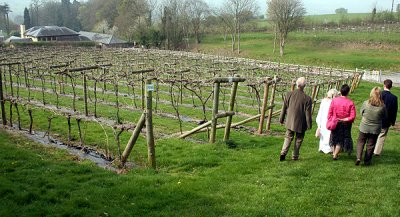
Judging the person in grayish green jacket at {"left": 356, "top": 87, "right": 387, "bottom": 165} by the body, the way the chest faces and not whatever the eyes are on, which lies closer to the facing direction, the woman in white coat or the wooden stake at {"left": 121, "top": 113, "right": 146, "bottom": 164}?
the woman in white coat

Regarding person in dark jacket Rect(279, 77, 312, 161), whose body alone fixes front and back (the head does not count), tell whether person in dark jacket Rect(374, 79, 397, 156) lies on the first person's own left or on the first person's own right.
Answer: on the first person's own right

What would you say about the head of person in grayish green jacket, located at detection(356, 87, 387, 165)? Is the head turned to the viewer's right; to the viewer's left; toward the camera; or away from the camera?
away from the camera

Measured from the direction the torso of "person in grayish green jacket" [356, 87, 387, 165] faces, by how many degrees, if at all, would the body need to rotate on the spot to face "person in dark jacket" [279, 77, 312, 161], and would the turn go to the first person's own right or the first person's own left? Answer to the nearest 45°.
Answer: approximately 90° to the first person's own left

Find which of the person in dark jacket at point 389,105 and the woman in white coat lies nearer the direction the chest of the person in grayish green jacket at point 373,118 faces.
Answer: the person in dark jacket

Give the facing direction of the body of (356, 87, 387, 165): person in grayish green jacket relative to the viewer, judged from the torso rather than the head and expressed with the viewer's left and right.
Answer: facing away from the viewer

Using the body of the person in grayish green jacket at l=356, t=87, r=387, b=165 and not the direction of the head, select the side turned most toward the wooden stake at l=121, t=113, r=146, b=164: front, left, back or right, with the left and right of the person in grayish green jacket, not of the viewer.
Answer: left

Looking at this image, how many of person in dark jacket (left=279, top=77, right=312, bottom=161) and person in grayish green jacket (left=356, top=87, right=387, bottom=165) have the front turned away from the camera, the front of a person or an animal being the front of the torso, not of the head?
2

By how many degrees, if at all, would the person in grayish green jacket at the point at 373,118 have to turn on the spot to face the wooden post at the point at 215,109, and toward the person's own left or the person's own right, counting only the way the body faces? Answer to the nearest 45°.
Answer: approximately 90° to the person's own left

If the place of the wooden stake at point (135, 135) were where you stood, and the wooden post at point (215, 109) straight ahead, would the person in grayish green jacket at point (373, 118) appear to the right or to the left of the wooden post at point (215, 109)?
right

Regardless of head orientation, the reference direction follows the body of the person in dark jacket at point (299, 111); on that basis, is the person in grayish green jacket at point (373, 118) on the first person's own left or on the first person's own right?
on the first person's own right

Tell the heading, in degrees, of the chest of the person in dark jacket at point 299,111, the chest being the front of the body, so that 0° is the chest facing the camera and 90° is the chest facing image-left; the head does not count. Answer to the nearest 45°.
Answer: approximately 180°

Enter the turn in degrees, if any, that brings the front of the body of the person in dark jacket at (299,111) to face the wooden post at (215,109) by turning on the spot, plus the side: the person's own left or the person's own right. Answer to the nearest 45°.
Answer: approximately 45° to the person's own left

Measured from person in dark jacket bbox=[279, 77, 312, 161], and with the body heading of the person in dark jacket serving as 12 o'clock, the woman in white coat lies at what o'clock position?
The woman in white coat is roughly at 1 o'clock from the person in dark jacket.
